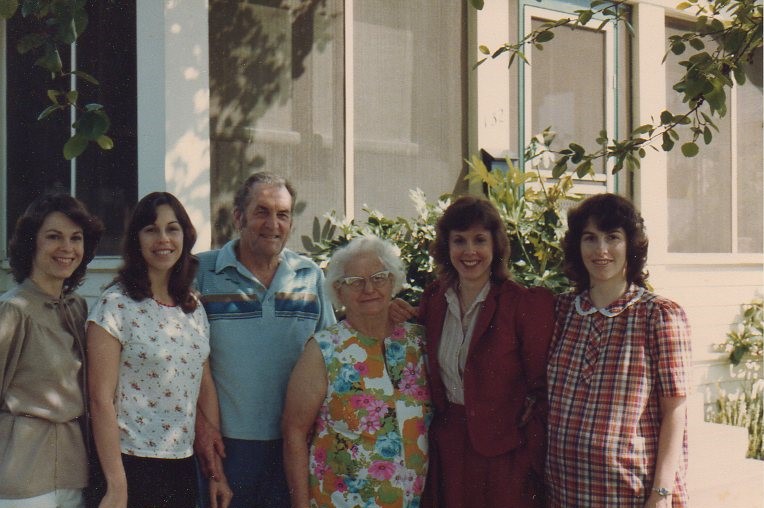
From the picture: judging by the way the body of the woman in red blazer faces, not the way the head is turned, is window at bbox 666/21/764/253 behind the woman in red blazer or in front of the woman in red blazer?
behind

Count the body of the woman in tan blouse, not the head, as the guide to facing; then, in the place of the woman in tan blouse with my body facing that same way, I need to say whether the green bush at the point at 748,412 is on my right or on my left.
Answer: on my left

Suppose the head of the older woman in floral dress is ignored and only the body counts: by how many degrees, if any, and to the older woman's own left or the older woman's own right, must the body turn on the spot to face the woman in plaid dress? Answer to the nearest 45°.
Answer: approximately 45° to the older woman's own left

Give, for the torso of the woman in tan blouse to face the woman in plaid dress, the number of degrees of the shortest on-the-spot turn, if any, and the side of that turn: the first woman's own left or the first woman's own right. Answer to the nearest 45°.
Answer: approximately 45° to the first woman's own left

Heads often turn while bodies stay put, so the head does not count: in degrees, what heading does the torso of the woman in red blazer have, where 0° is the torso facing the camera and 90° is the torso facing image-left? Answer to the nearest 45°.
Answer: approximately 45°

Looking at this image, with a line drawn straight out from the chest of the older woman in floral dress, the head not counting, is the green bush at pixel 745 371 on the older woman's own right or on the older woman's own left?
on the older woman's own left

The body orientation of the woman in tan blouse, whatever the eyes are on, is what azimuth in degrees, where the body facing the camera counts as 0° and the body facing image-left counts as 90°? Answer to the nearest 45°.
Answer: approximately 315°

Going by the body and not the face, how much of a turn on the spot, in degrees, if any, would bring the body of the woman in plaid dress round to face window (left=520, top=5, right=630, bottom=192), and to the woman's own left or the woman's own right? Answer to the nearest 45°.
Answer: approximately 135° to the woman's own right

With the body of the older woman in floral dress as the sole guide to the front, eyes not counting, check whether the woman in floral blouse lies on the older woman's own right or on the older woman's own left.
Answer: on the older woman's own right
